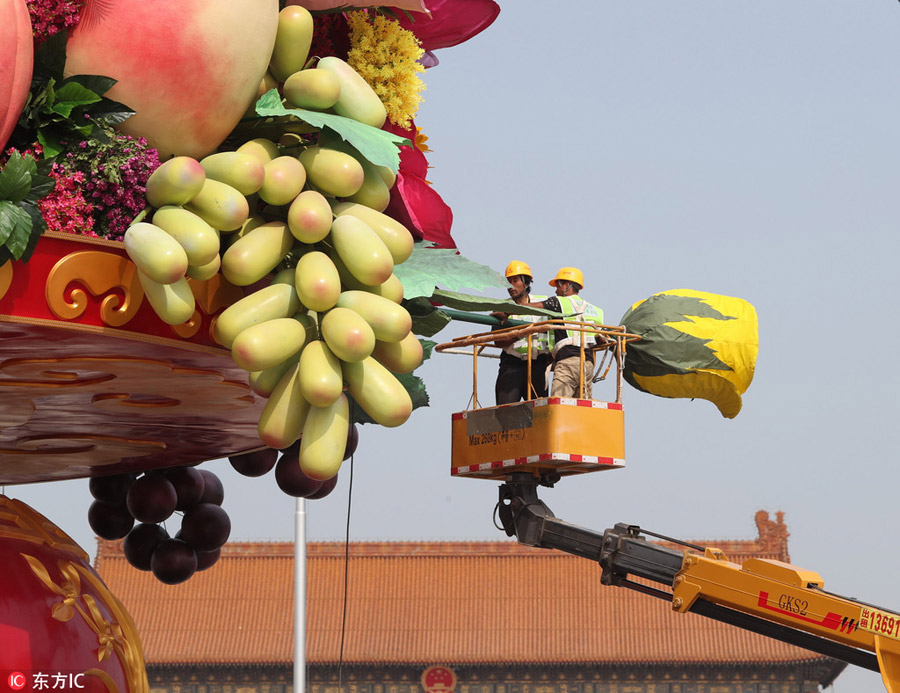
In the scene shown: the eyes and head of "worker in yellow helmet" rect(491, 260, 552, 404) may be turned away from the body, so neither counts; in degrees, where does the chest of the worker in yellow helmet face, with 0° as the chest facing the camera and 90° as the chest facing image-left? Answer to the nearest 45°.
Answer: approximately 45°
